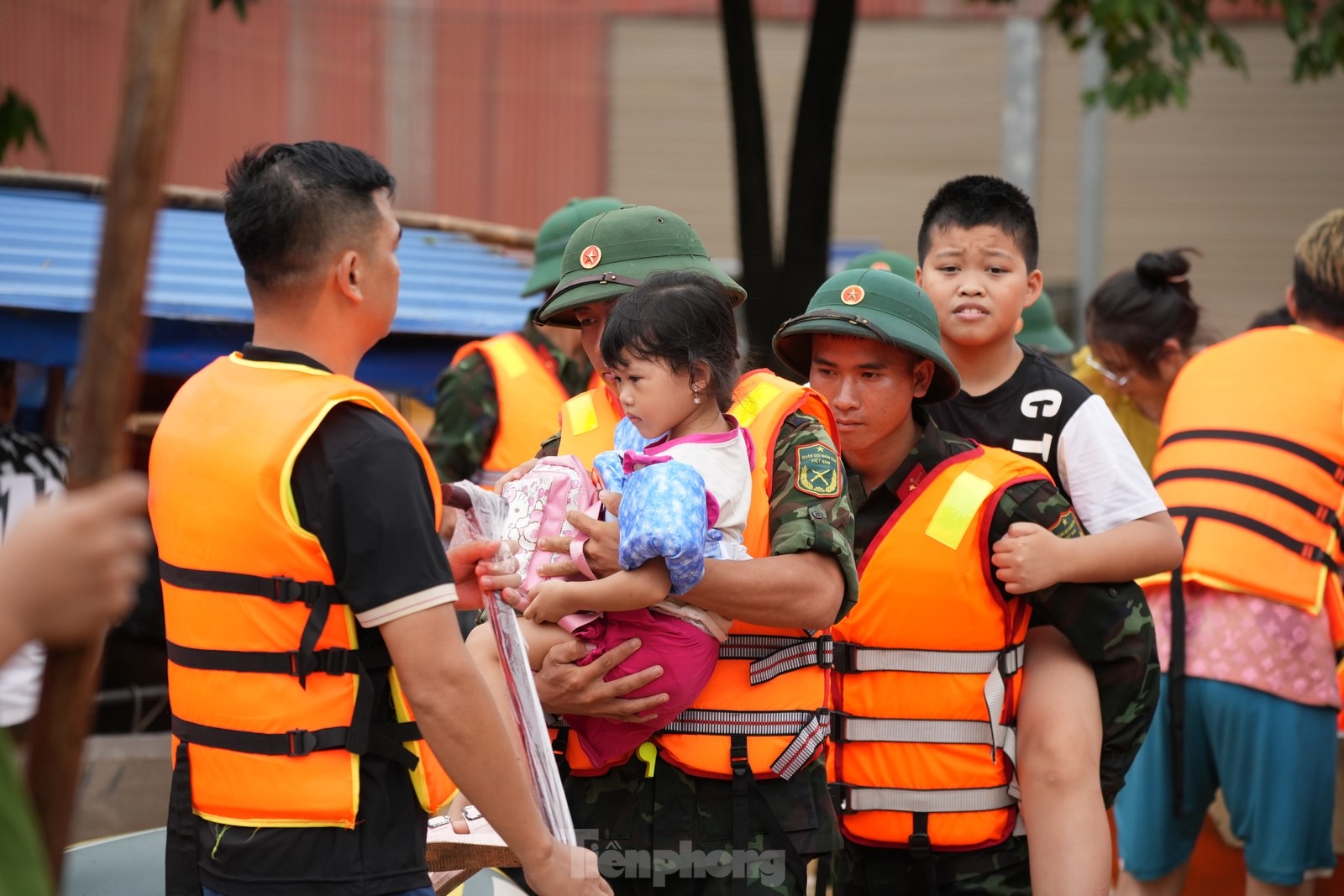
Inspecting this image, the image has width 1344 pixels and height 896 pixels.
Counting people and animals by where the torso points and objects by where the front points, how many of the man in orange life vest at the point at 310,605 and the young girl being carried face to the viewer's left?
1

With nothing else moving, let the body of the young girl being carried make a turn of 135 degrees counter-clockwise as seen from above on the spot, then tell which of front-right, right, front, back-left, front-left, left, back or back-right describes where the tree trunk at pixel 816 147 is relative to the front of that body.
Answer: back-left

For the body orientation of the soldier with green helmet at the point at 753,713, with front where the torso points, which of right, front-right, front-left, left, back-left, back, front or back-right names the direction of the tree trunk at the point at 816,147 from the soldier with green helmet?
back-right

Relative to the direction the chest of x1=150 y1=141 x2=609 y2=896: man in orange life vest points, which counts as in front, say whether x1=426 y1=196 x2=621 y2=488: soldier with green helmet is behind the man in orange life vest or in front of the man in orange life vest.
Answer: in front

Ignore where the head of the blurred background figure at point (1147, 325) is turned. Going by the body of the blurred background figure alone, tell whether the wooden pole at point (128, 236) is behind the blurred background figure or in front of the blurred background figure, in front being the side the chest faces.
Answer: in front

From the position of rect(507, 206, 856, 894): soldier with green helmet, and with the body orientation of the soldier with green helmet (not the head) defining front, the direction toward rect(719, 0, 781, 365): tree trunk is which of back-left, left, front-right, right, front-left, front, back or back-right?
back-right

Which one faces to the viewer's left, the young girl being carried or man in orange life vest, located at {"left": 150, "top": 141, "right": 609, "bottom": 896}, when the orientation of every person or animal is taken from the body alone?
the young girl being carried

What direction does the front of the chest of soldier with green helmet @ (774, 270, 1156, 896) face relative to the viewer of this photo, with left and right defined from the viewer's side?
facing the viewer and to the left of the viewer

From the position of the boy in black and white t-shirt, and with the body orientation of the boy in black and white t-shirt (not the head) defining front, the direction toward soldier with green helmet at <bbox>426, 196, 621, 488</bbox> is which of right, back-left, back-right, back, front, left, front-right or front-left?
right

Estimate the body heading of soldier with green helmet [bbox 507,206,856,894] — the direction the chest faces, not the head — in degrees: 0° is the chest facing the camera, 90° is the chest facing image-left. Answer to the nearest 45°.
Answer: approximately 45°

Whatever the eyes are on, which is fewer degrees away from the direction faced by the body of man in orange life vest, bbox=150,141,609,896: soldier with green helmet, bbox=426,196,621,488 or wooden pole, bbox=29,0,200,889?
the soldier with green helmet

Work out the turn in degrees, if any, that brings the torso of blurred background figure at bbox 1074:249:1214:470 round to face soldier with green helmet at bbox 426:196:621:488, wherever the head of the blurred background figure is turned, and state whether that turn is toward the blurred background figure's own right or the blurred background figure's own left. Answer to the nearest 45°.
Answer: approximately 45° to the blurred background figure's own right

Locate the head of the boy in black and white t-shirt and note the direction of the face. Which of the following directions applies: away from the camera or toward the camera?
toward the camera

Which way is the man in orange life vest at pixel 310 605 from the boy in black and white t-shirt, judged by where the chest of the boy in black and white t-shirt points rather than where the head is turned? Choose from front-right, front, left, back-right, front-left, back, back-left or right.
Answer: front

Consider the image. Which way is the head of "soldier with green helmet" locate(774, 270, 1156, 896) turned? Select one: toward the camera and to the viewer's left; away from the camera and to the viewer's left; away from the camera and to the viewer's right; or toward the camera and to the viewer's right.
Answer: toward the camera and to the viewer's left

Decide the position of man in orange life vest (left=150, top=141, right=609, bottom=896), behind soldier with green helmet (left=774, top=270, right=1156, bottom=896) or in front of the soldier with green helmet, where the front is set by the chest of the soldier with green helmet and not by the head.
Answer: in front

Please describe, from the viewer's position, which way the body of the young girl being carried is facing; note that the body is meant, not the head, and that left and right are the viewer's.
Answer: facing to the left of the viewer

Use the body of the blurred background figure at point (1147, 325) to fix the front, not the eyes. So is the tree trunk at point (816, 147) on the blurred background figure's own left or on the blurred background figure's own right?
on the blurred background figure's own right
